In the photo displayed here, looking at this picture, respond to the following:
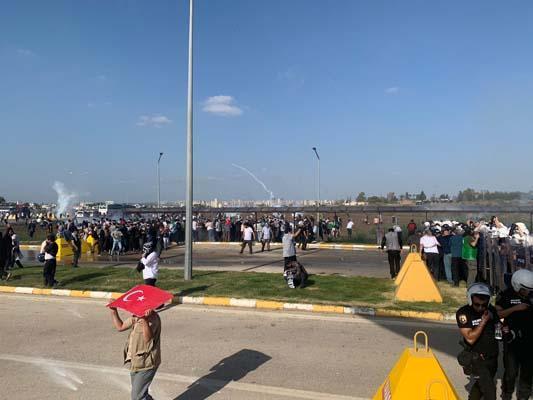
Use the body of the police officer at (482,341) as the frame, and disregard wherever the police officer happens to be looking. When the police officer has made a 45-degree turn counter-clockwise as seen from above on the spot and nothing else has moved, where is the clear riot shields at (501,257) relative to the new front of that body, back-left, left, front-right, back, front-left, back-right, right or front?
left

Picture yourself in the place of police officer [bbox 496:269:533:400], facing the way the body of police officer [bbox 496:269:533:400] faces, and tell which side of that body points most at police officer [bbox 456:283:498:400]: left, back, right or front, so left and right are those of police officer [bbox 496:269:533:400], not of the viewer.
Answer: right

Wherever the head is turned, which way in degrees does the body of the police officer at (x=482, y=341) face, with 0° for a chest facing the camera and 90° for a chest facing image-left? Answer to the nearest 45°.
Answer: approximately 315°

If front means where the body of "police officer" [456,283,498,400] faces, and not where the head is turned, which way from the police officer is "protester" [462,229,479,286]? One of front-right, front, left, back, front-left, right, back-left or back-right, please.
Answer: back-left

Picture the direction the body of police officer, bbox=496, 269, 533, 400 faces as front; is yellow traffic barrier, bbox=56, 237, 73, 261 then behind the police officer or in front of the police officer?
behind

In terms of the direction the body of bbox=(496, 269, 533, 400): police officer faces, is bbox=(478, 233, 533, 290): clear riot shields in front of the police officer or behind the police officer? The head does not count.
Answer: behind

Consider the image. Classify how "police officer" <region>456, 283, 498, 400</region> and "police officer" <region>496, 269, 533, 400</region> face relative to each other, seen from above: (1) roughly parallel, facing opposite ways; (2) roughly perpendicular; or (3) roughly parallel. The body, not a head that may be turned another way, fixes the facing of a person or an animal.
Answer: roughly parallel

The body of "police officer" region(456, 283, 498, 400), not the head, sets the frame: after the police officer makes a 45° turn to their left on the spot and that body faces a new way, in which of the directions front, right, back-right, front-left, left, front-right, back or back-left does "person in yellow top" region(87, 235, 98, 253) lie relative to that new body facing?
back-left

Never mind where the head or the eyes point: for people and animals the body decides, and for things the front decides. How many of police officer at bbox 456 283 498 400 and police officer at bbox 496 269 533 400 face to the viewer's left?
0

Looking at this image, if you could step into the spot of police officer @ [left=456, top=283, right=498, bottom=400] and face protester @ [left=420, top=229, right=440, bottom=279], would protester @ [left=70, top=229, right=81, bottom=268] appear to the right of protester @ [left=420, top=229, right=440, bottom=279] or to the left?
left
